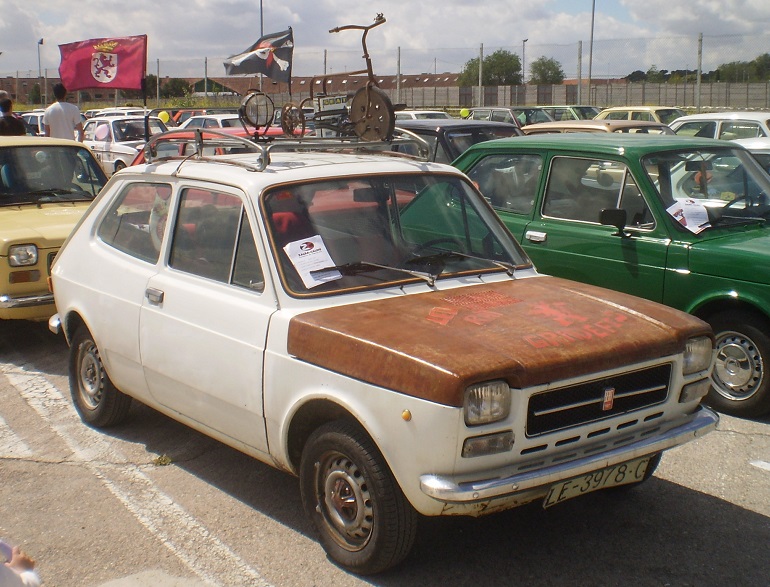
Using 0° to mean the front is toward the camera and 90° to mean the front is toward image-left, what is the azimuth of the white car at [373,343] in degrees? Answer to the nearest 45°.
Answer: approximately 315°

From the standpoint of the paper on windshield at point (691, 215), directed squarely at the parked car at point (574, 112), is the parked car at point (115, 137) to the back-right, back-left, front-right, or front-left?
front-left

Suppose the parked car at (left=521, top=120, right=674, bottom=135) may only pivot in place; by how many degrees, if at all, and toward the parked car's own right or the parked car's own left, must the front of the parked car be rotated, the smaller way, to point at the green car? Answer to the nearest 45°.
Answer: approximately 45° to the parked car's own right

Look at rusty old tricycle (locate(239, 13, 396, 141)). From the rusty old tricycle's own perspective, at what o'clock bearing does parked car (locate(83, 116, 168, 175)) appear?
The parked car is roughly at 7 o'clock from the rusty old tricycle.

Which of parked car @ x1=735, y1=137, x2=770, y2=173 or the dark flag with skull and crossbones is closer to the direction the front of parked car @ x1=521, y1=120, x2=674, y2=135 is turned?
the parked car

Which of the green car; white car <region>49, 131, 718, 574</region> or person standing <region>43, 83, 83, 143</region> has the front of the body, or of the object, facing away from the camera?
the person standing

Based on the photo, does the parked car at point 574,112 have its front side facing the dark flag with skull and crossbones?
no

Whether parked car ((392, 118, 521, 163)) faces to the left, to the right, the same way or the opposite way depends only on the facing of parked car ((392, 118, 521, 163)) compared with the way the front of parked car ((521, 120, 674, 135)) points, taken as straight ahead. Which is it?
the same way

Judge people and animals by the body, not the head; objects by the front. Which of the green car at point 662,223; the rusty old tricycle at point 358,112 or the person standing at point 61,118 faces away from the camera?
the person standing

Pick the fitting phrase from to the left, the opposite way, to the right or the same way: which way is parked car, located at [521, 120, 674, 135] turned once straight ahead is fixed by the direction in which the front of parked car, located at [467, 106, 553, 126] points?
the same way

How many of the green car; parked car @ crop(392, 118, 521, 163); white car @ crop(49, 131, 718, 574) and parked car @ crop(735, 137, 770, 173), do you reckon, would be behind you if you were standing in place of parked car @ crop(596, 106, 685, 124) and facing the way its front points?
0

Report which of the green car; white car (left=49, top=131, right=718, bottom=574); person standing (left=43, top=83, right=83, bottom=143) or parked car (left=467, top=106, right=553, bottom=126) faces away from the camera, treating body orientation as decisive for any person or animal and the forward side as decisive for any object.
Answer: the person standing
